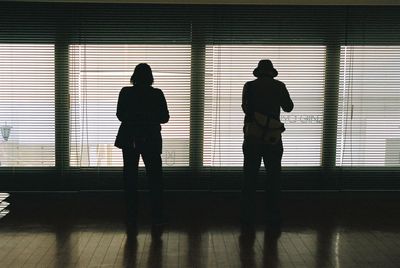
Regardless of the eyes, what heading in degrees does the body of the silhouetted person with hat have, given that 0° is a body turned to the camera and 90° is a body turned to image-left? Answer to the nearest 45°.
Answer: approximately 180°

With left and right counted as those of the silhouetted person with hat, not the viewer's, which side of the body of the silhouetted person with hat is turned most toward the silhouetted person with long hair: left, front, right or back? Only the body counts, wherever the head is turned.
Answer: left

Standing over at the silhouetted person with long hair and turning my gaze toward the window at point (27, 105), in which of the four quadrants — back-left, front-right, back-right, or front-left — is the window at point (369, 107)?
back-right

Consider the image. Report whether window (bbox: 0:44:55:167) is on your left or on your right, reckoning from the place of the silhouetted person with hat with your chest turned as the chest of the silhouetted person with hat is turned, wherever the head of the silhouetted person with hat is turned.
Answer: on your left

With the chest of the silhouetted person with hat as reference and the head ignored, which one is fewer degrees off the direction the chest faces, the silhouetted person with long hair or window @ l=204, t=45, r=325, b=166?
the window

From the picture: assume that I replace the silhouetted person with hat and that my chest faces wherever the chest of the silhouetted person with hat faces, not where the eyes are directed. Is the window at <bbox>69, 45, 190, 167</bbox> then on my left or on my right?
on my left

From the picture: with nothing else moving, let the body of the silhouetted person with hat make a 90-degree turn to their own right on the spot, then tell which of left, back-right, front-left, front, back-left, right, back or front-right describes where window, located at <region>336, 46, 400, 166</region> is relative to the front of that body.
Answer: front-left

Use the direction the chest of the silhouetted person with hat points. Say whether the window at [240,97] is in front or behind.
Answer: in front
